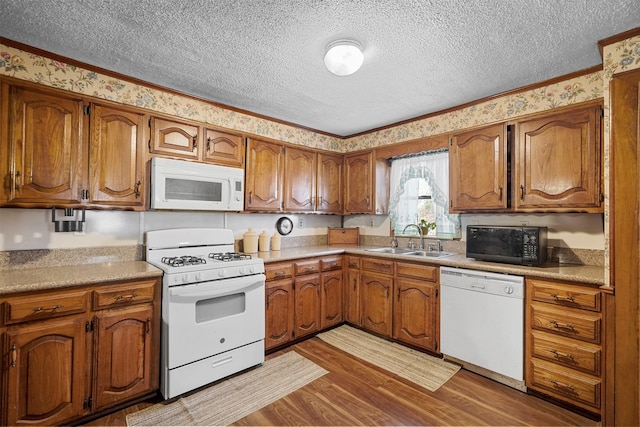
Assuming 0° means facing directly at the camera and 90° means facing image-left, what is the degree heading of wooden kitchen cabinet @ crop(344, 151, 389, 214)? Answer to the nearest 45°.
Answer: approximately 45°

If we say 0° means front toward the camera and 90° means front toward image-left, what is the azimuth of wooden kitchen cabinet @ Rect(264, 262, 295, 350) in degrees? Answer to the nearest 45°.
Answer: approximately 315°

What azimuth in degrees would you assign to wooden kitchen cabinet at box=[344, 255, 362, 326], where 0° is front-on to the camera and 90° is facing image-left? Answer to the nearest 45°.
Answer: approximately 45°
